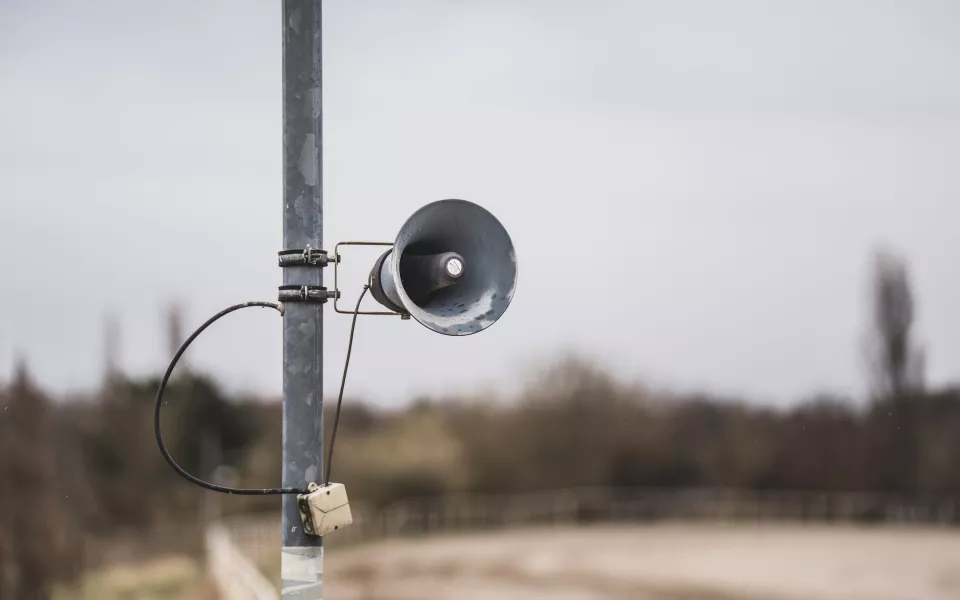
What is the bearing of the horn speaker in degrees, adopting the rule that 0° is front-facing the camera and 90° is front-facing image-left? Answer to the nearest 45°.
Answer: approximately 315°

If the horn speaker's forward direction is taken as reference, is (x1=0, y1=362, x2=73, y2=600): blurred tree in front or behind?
behind

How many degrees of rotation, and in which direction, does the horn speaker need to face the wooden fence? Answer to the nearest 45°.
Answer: approximately 135° to its left

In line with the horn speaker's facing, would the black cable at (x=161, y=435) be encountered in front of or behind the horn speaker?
behind
